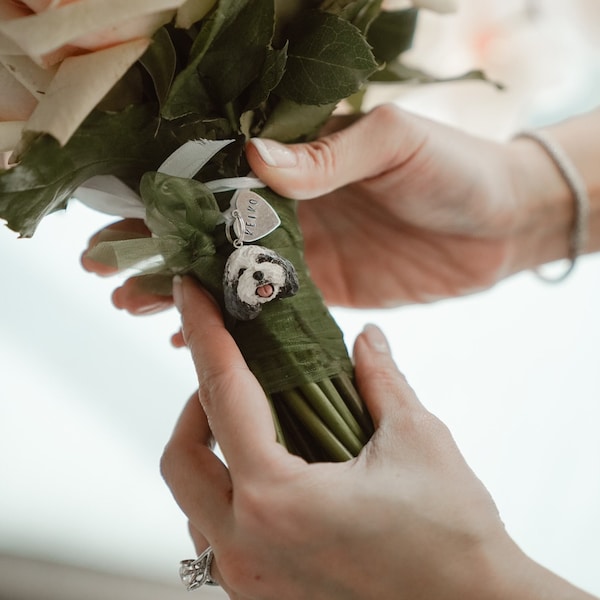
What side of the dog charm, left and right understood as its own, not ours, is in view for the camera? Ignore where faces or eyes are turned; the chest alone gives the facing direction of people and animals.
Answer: front
